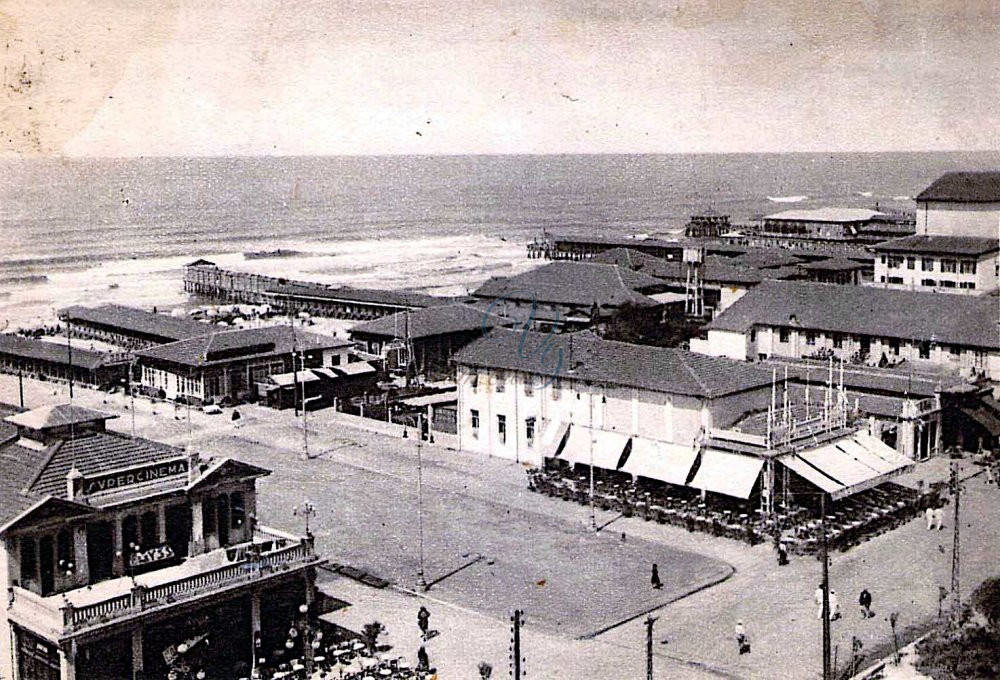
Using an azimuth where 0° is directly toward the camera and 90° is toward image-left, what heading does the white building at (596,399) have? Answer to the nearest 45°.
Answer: approximately 45°

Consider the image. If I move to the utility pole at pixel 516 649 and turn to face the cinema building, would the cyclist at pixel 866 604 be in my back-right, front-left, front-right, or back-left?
back-right

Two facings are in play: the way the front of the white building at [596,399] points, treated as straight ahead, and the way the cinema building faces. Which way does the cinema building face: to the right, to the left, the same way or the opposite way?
to the left

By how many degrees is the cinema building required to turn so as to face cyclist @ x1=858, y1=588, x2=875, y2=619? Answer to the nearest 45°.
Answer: approximately 45° to its left

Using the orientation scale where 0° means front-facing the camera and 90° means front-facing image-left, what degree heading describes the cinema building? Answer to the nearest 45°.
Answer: approximately 315°
